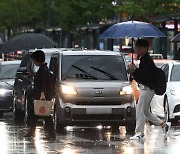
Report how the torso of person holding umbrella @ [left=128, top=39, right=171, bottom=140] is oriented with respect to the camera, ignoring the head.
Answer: to the viewer's left

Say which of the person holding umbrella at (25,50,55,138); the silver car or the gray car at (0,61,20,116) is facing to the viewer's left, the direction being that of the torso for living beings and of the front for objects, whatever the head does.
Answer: the person holding umbrella

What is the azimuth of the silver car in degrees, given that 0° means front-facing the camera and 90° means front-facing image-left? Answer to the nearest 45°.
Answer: approximately 0°

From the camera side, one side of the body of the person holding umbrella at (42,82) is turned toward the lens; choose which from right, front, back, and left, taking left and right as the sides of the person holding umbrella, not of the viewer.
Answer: left

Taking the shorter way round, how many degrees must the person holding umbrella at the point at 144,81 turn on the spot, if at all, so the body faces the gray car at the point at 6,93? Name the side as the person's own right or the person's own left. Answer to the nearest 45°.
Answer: approximately 45° to the person's own right

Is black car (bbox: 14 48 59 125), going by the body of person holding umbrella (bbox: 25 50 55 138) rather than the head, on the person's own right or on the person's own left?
on the person's own right

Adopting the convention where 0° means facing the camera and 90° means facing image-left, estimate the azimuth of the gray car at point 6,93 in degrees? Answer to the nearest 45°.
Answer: approximately 0°

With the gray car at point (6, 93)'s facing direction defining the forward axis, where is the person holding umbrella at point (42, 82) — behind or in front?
in front
